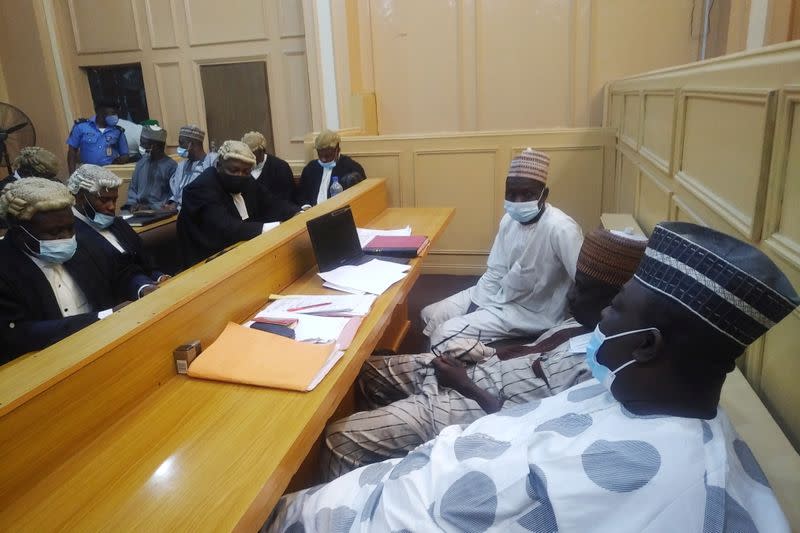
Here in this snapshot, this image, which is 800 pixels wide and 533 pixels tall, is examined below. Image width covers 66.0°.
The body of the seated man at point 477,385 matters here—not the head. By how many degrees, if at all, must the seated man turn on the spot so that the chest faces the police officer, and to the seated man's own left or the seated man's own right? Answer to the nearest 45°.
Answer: approximately 45° to the seated man's own right

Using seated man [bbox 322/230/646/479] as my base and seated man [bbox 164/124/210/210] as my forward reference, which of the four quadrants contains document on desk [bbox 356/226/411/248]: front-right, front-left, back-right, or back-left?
front-right

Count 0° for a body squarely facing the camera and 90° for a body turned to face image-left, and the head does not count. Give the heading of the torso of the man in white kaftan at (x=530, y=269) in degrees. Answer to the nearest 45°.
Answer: approximately 45°

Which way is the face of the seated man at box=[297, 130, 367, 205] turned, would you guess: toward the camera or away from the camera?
toward the camera

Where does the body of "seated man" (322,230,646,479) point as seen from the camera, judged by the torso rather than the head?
to the viewer's left

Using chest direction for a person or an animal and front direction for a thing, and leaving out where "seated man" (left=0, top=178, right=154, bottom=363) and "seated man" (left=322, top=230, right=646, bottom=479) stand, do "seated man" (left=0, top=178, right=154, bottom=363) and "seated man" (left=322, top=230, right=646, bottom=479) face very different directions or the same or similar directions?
very different directions

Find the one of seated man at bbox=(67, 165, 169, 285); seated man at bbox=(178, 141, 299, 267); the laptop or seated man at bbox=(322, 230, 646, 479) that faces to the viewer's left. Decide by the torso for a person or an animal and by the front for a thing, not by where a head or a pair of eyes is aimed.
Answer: seated man at bbox=(322, 230, 646, 479)

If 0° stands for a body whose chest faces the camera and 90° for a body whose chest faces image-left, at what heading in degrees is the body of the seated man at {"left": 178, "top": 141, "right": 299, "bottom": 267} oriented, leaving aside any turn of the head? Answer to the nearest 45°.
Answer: approximately 315°

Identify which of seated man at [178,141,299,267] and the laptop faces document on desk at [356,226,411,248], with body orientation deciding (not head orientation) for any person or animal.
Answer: the seated man

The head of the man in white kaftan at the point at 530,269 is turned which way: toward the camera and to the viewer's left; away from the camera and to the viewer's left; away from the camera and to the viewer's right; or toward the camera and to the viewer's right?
toward the camera and to the viewer's left

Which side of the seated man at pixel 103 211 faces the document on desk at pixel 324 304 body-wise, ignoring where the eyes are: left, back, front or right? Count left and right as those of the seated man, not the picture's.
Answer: front

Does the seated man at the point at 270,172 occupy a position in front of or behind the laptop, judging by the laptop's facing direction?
behind

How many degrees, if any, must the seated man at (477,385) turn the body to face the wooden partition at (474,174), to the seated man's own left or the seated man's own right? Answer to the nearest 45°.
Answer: approximately 90° to the seated man's own right
